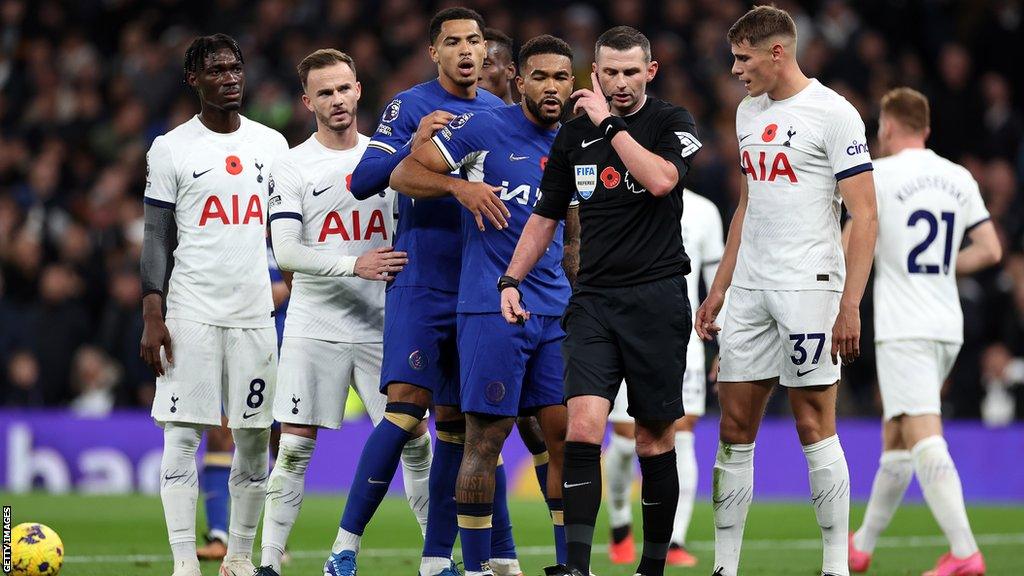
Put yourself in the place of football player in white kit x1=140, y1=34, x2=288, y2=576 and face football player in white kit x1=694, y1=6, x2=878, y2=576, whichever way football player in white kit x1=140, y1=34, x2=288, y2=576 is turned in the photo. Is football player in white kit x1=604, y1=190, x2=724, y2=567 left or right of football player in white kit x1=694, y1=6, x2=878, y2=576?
left

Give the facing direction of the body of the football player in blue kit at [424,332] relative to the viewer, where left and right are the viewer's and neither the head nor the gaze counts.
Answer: facing the viewer and to the right of the viewer

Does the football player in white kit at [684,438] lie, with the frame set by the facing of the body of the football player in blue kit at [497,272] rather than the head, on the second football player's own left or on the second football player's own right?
on the second football player's own left

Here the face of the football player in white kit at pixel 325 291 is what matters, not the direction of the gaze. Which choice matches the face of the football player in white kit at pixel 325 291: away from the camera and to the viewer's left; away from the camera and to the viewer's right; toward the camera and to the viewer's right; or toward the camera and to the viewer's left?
toward the camera and to the viewer's right

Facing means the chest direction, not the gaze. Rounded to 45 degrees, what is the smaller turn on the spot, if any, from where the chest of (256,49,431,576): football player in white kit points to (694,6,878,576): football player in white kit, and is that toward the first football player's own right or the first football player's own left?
approximately 45° to the first football player's own left

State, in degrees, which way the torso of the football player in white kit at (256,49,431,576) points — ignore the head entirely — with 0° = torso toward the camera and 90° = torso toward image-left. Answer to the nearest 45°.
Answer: approximately 315°

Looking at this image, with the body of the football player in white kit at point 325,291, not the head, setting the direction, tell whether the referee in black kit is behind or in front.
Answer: in front

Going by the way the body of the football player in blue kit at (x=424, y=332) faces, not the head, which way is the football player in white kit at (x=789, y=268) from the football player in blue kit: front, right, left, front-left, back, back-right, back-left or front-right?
front-left

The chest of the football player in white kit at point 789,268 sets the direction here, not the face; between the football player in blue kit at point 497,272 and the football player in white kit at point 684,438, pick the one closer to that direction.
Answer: the football player in blue kit

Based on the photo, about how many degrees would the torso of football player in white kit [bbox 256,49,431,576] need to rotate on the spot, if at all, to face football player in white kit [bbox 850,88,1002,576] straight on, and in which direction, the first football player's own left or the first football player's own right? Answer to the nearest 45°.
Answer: approximately 45° to the first football player's own left
